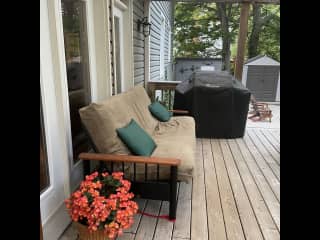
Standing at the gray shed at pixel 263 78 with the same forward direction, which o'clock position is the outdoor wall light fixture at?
The outdoor wall light fixture is roughly at 1 o'clock from the gray shed.

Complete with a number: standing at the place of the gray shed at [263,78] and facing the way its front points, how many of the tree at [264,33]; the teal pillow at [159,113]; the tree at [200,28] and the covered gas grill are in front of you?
2

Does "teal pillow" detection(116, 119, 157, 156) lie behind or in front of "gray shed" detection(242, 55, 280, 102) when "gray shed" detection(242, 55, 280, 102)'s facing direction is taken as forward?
in front

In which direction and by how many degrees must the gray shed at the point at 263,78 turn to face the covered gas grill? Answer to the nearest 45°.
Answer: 0° — it already faces it

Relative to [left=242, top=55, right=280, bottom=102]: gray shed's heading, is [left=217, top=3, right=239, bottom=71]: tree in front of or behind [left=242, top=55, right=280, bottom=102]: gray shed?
behind

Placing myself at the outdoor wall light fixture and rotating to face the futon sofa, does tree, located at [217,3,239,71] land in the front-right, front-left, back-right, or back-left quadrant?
back-left

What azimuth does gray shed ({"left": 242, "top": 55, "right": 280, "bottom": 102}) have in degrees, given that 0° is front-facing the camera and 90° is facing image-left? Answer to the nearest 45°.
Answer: approximately 0°

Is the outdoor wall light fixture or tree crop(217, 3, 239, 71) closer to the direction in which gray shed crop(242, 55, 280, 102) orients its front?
the outdoor wall light fixture

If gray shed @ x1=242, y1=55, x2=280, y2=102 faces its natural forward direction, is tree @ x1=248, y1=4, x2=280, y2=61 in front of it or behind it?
behind

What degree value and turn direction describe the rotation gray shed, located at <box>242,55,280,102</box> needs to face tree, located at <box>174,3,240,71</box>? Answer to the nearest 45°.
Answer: approximately 135° to its right

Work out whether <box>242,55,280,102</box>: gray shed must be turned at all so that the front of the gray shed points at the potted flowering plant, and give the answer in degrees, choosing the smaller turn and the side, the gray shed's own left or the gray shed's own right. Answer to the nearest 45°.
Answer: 0° — it already faces it

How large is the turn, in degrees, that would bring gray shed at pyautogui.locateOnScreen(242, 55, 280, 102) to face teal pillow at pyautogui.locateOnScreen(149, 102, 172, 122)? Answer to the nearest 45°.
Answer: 0° — it already faces it
